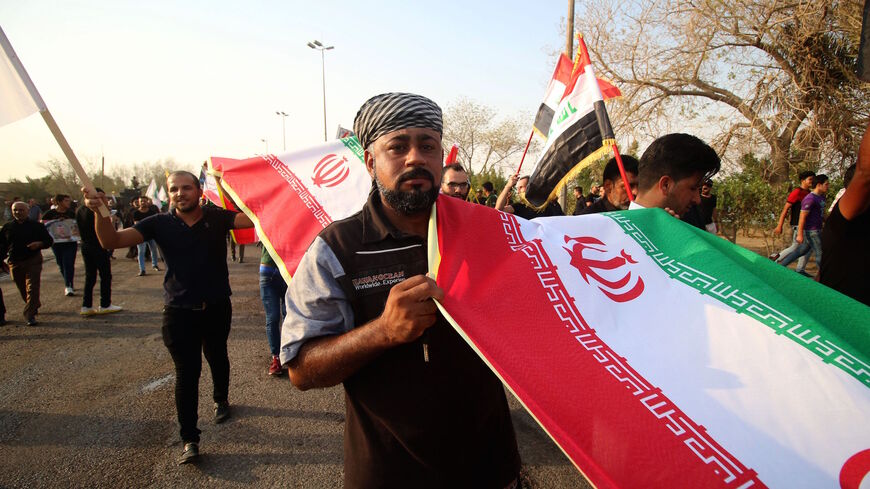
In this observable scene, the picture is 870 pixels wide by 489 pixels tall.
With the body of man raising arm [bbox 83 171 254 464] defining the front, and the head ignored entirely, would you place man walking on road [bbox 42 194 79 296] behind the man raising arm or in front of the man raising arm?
behind

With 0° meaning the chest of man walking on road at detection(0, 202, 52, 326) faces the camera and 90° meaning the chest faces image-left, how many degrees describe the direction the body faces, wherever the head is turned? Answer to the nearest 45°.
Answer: approximately 0°

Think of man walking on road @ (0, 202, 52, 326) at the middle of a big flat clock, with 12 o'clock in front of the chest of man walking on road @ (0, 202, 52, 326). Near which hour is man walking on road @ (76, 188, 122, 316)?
man walking on road @ (76, 188, 122, 316) is roughly at 10 o'clock from man walking on road @ (0, 202, 52, 326).

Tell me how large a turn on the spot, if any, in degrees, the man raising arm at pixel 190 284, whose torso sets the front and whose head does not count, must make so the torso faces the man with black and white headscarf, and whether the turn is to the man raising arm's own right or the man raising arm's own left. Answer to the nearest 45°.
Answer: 0° — they already face them

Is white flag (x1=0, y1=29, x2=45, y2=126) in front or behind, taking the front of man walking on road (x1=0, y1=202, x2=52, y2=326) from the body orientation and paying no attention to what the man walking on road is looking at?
in front

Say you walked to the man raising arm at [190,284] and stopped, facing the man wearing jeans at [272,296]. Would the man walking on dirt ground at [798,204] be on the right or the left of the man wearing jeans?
right
